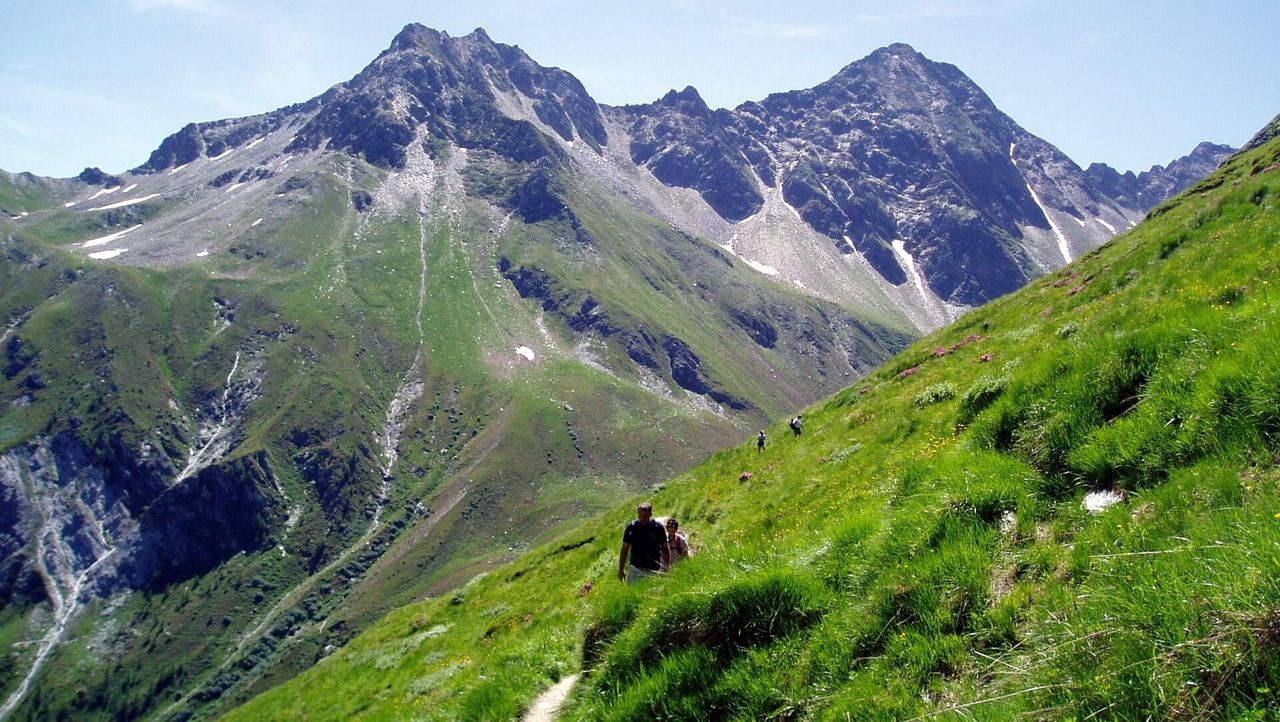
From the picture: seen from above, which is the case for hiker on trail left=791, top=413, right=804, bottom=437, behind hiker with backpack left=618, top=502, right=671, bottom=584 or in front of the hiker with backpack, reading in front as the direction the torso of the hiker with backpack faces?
behind

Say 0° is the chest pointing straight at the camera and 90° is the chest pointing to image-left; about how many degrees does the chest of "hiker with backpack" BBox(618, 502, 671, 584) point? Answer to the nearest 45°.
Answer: approximately 0°
